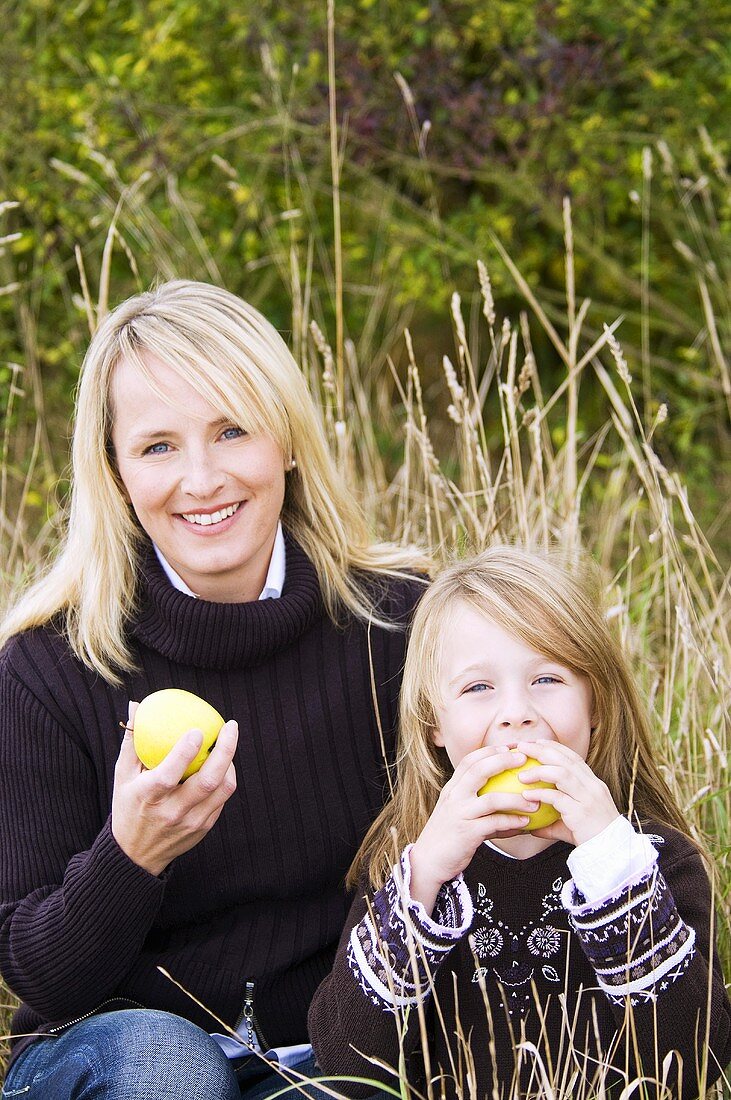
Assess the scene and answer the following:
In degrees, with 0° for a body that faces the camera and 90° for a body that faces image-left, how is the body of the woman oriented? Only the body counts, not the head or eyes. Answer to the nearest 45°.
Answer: approximately 0°

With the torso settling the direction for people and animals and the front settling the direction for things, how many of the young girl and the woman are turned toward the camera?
2
